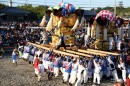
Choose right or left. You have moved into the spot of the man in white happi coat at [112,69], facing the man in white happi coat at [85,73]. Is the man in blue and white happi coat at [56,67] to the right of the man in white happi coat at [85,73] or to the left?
right

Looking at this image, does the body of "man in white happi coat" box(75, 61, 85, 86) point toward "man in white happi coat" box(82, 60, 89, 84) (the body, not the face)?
no

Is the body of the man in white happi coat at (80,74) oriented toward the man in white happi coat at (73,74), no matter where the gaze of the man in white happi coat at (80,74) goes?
no

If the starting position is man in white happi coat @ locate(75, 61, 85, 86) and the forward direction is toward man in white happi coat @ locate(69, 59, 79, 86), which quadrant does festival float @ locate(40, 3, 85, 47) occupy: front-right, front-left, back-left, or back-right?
front-right
